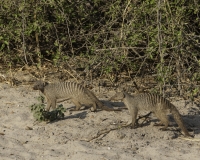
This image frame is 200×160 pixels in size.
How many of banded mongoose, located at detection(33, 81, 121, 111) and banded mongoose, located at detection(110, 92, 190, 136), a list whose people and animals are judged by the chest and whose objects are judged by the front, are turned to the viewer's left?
2

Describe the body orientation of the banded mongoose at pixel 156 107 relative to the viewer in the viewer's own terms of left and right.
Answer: facing to the left of the viewer

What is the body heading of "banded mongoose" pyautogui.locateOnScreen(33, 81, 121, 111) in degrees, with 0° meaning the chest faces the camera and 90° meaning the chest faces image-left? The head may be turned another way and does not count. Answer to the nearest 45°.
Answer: approximately 90°

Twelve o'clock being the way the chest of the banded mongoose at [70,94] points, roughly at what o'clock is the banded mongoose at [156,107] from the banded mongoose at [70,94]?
the banded mongoose at [156,107] is roughly at 7 o'clock from the banded mongoose at [70,94].
